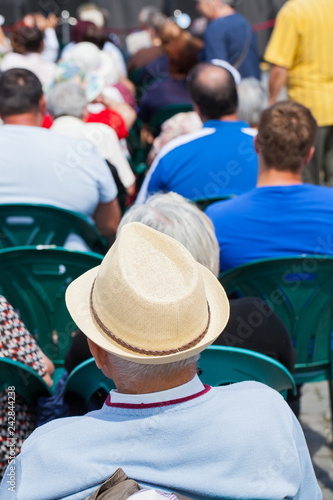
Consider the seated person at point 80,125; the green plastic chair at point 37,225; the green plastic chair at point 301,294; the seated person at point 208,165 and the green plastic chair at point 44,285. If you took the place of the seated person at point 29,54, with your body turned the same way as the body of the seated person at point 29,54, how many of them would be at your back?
5

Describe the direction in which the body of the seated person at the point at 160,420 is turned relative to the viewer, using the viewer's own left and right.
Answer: facing away from the viewer

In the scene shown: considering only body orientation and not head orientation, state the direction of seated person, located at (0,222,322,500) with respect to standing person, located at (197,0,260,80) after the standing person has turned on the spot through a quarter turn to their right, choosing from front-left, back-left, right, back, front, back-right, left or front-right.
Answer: back-right

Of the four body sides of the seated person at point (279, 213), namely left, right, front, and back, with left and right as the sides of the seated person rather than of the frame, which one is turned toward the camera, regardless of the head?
back

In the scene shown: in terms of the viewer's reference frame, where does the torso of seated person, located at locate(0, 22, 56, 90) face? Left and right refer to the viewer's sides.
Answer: facing away from the viewer

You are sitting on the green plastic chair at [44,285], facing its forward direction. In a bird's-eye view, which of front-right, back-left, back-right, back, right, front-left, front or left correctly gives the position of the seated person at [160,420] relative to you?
back

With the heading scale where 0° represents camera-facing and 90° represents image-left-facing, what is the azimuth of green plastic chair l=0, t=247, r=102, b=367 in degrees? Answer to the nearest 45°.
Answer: approximately 180°

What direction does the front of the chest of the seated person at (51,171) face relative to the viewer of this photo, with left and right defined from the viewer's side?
facing away from the viewer

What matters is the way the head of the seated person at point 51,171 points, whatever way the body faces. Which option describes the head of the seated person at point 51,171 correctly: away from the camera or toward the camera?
away from the camera

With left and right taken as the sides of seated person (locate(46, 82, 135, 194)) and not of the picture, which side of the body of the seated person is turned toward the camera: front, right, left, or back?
back

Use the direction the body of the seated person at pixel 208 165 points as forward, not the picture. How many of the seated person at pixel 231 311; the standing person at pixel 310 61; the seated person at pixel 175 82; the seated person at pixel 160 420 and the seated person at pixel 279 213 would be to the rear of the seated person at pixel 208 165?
3

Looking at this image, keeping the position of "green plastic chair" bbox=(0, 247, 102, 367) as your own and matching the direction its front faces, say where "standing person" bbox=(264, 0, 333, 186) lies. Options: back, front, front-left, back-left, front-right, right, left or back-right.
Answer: front-right

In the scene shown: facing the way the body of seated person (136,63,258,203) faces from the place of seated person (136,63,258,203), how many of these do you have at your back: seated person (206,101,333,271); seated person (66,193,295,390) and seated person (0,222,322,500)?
3
